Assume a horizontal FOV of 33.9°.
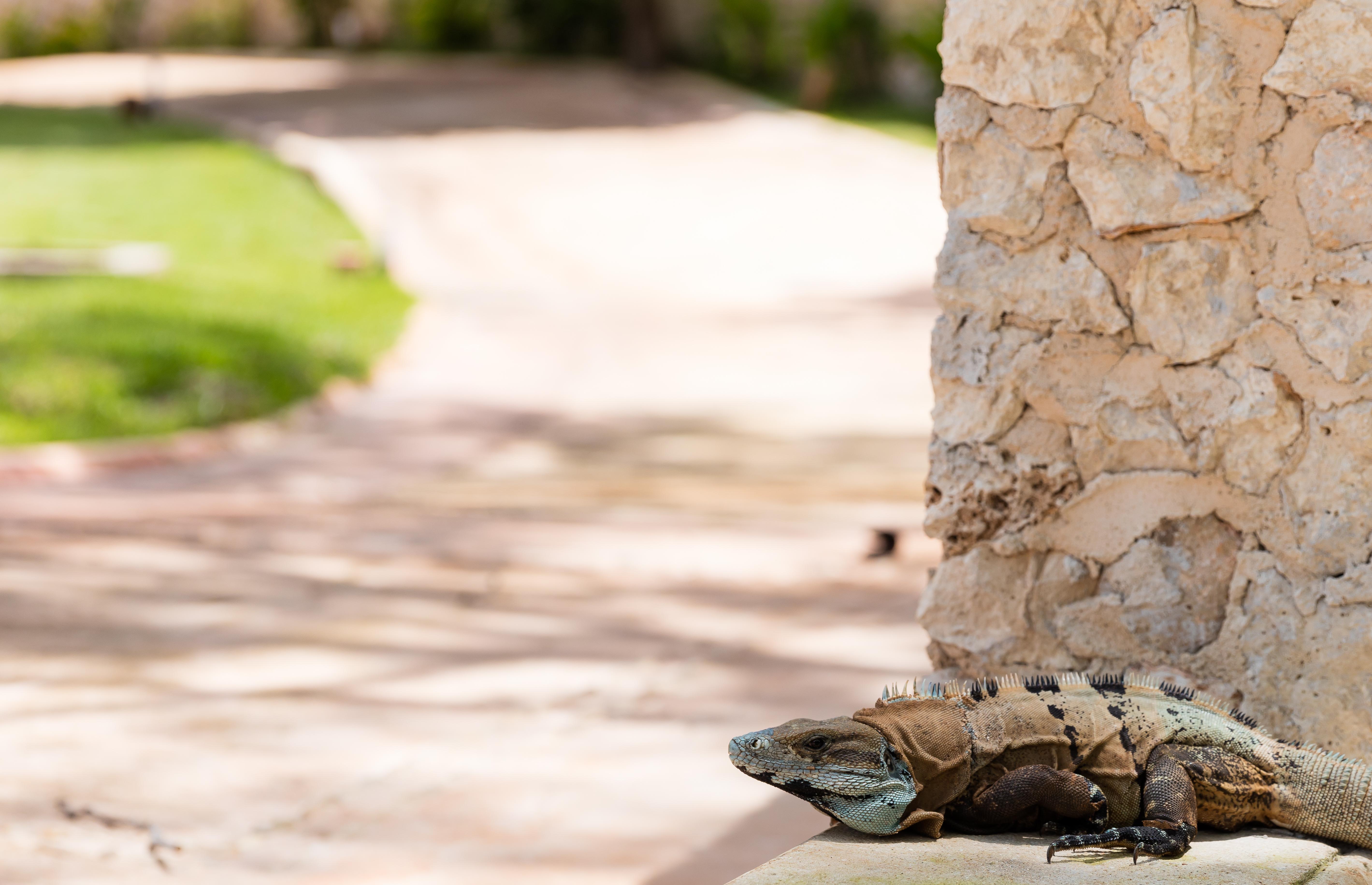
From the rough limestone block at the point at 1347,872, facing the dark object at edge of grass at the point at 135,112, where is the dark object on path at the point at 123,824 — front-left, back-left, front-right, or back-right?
front-left

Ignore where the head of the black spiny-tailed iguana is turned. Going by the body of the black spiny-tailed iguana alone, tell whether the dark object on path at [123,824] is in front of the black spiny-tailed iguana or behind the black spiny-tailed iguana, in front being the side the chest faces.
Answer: in front

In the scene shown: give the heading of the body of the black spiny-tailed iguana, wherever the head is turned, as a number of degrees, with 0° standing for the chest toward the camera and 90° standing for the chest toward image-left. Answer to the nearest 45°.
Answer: approximately 90°

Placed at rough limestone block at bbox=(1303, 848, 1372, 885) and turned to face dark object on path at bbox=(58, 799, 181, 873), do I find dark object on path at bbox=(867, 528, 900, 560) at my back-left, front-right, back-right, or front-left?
front-right

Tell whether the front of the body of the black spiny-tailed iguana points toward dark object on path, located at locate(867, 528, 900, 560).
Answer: no
